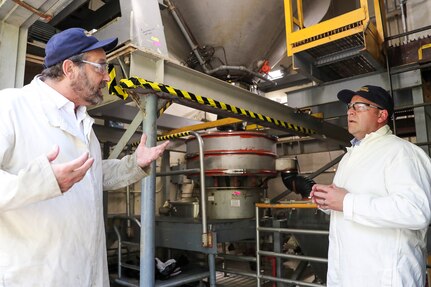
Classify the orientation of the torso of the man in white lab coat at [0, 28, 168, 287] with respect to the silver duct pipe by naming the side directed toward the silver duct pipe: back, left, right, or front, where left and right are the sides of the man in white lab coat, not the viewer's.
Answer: left

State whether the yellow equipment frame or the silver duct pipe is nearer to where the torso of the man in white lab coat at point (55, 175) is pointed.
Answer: the yellow equipment frame

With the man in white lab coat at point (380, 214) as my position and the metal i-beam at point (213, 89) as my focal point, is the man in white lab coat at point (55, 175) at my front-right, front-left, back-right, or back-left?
front-left

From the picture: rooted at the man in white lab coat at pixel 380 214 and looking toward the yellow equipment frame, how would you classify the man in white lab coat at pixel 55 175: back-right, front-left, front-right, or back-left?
back-left

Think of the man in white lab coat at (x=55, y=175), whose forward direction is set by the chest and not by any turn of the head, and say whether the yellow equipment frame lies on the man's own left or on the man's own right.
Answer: on the man's own left

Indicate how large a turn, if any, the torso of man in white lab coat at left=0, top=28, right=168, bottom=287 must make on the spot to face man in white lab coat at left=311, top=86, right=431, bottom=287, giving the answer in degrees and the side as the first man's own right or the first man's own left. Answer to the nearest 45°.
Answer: approximately 45° to the first man's own left

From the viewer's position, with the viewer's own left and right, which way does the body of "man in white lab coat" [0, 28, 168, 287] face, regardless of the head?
facing the viewer and to the right of the viewer

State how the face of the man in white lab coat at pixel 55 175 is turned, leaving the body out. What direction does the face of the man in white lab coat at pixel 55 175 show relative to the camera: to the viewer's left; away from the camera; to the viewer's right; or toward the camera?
to the viewer's right

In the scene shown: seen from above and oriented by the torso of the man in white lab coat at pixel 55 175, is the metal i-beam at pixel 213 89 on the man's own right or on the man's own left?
on the man's own left

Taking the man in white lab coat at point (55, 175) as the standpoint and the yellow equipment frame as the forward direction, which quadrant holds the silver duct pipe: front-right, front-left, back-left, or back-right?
front-left
